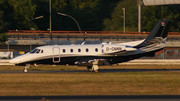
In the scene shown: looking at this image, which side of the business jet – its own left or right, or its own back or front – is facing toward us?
left
